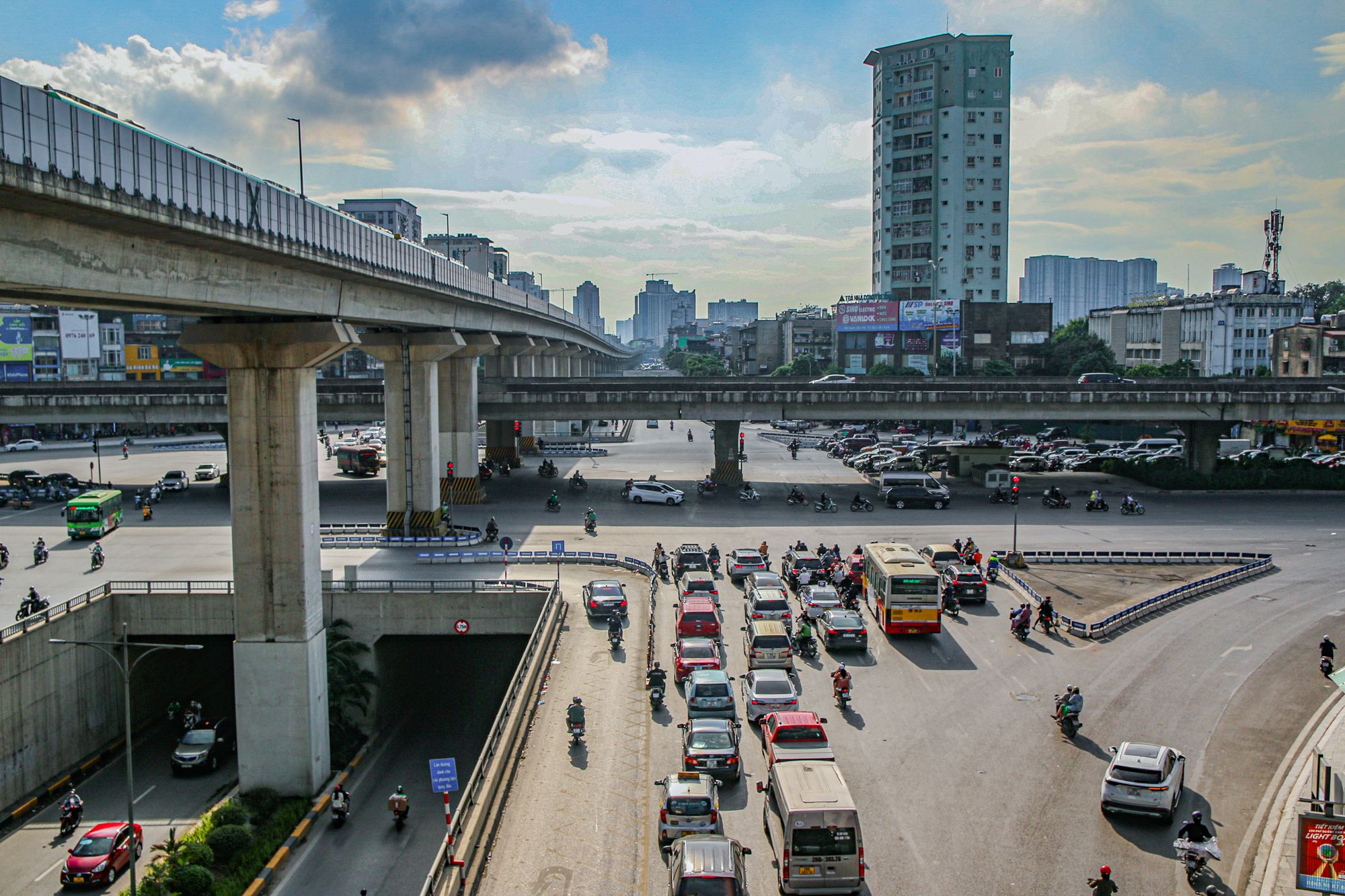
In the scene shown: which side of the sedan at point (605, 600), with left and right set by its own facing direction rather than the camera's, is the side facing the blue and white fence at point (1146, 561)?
right

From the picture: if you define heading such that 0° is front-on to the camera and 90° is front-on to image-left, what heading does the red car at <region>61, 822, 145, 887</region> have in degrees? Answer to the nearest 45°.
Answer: approximately 45°

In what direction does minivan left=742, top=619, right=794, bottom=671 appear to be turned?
away from the camera

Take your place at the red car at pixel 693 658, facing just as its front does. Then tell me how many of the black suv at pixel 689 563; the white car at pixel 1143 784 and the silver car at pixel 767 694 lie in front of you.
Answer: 1

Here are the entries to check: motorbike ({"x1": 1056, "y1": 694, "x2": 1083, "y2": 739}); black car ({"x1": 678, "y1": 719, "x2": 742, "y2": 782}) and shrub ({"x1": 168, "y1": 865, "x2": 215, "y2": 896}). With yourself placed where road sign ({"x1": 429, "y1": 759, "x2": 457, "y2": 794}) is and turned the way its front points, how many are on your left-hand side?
2

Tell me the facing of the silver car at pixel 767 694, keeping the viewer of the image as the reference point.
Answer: facing away from the viewer

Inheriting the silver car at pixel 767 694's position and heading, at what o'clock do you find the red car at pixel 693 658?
The red car is roughly at 11 o'clock from the silver car.

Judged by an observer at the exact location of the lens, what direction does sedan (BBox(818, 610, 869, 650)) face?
facing away from the viewer

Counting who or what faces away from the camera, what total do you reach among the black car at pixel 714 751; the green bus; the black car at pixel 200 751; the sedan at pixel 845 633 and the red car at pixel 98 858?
2

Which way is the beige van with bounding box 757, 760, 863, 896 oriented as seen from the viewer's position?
away from the camera

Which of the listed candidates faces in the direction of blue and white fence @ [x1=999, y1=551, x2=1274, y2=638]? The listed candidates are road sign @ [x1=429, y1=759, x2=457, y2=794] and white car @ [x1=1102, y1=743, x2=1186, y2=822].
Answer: the white car

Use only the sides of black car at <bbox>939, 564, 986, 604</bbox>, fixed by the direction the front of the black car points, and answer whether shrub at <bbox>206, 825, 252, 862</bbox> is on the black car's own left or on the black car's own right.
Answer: on the black car's own left

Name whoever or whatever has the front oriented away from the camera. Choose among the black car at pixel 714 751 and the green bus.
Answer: the black car

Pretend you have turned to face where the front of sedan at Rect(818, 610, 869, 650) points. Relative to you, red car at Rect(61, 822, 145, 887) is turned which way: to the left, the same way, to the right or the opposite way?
the opposite way

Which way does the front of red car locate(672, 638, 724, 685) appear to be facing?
away from the camera

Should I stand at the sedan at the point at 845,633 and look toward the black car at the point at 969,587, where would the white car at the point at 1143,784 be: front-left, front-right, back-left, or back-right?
back-right

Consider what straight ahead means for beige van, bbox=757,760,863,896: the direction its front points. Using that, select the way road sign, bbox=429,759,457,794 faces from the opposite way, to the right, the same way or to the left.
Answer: the opposite way
